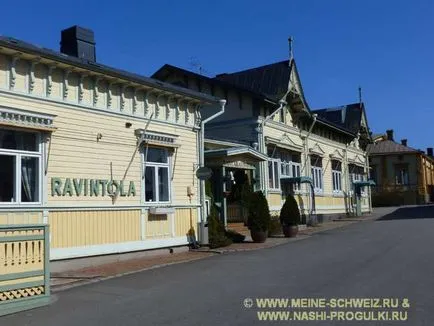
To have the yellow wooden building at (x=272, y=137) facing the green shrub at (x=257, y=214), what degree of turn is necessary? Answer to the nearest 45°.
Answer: approximately 45° to its right

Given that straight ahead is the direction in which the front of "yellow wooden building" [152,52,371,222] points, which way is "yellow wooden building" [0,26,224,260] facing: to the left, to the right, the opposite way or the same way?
the same way

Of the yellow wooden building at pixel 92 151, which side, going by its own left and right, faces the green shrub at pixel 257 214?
left

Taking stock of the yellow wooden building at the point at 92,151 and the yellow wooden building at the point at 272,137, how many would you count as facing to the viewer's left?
0

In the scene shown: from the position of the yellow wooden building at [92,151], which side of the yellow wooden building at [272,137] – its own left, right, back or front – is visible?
right

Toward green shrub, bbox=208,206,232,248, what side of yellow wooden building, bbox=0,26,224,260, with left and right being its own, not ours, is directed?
left

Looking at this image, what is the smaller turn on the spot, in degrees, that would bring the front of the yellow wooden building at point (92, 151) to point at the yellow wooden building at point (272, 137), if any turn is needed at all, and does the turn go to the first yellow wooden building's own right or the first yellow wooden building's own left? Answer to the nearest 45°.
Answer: approximately 90° to the first yellow wooden building's own left

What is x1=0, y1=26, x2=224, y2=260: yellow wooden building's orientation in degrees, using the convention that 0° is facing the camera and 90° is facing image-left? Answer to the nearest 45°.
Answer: approximately 315°

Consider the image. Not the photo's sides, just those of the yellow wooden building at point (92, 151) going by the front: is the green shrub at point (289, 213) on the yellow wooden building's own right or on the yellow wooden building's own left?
on the yellow wooden building's own left

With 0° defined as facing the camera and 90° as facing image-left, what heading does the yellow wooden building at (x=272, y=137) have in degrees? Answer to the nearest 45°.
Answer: approximately 315°
